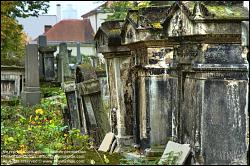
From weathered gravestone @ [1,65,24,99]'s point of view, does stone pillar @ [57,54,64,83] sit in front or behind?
behind

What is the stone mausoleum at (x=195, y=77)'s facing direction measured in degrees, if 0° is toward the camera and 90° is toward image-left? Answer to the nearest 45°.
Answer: approximately 45°

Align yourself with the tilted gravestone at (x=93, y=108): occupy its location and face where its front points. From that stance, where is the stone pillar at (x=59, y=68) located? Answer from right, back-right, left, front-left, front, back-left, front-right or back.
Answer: back-right

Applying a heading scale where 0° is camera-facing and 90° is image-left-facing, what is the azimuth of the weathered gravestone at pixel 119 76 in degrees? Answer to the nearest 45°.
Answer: approximately 45°

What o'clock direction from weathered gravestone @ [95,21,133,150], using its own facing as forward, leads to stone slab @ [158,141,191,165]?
The stone slab is roughly at 10 o'clock from the weathered gravestone.

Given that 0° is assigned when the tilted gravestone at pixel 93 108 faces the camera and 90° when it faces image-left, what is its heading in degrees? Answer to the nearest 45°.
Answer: approximately 45°

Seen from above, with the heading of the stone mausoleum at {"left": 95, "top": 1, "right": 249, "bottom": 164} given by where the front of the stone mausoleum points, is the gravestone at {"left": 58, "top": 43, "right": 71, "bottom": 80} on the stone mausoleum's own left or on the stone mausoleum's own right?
on the stone mausoleum's own right
